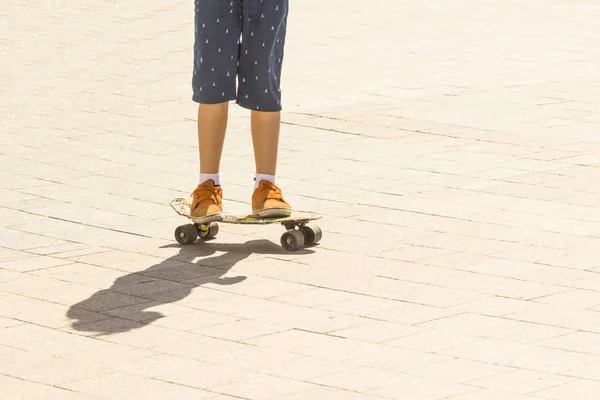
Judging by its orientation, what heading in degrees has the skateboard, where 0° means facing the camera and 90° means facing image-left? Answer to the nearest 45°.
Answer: approximately 315°
